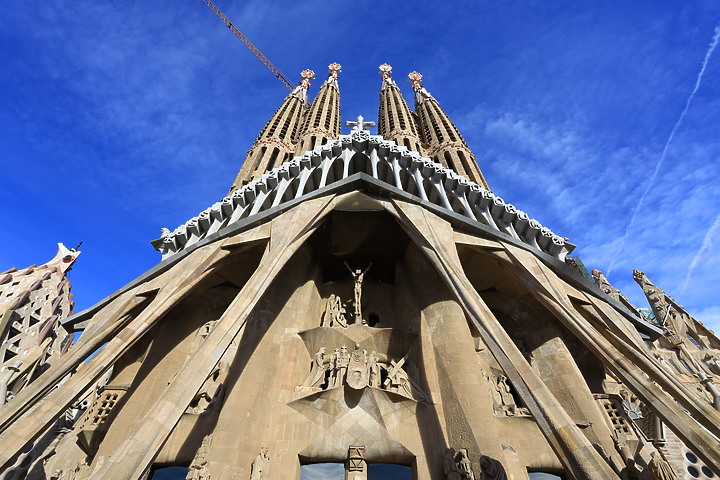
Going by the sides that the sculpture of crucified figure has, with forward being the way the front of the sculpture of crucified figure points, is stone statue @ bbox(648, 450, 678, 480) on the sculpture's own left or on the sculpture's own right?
on the sculpture's own left

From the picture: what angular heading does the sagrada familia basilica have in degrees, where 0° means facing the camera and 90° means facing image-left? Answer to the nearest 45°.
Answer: approximately 0°

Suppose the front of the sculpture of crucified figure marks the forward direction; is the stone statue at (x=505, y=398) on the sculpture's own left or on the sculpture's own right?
on the sculpture's own left
